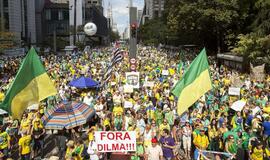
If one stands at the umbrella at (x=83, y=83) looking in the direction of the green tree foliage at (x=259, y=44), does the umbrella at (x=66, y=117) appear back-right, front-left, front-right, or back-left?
back-right

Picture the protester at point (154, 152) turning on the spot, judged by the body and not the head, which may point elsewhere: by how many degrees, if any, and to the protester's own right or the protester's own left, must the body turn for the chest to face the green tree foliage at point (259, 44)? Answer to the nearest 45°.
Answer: approximately 180°

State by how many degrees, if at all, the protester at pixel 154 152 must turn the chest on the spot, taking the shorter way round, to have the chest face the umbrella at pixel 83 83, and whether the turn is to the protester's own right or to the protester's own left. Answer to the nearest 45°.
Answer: approximately 180°

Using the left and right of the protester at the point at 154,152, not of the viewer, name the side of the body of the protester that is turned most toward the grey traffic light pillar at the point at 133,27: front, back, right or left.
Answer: back

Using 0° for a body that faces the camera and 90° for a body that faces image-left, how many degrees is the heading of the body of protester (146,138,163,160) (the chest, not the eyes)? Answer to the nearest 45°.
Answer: approximately 0°

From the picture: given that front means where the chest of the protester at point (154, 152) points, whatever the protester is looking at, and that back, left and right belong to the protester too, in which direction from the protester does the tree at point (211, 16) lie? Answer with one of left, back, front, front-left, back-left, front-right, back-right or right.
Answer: back

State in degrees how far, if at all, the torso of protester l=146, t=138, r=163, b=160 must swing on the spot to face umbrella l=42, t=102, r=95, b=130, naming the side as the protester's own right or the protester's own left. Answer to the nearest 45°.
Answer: approximately 135° to the protester's own right
